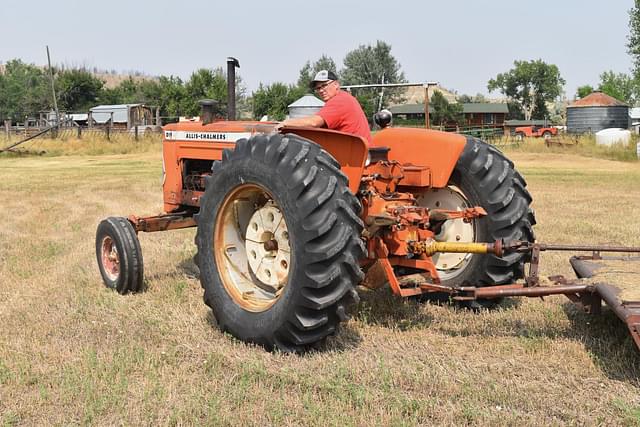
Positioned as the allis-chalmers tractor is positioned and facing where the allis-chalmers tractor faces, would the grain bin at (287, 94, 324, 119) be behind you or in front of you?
in front

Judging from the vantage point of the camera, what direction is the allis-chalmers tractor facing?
facing away from the viewer and to the left of the viewer
